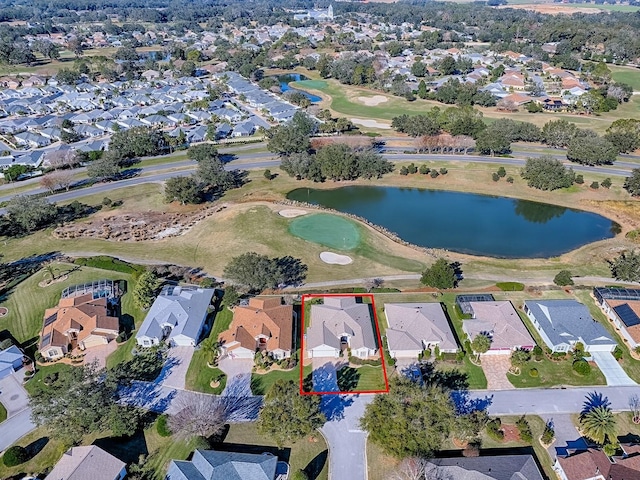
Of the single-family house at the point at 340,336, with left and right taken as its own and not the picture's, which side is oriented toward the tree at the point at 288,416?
front

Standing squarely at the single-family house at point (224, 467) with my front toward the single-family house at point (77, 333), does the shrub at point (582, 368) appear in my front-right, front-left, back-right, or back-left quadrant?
back-right

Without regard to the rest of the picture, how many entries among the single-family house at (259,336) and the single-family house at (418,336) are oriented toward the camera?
2

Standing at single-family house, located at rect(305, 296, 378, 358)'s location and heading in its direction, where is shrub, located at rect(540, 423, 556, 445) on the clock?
The shrub is roughly at 10 o'clock from the single-family house.

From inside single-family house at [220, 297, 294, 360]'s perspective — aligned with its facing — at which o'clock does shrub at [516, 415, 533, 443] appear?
The shrub is roughly at 10 o'clock from the single-family house.

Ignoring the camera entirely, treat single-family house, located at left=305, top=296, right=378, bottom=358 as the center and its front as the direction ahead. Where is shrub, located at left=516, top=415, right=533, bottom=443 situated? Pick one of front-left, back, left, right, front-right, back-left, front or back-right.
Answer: front-left

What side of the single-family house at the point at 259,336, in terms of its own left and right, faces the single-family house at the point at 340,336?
left

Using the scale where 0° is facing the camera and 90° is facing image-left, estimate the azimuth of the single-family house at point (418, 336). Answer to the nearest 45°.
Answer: approximately 0°

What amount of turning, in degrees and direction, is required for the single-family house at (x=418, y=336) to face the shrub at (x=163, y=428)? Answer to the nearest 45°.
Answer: approximately 45° to its right

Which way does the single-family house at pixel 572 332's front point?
toward the camera

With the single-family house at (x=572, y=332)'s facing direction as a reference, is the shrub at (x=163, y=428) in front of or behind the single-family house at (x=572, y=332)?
in front

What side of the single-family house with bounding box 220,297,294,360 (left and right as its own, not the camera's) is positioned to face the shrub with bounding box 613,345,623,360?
left

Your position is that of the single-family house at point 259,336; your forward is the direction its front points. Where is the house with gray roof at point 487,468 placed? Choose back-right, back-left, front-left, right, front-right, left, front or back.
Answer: front-left

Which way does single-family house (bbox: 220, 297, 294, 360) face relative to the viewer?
toward the camera

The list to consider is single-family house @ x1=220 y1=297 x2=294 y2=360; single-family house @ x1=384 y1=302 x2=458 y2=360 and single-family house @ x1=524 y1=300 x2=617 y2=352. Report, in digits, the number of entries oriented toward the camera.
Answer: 3

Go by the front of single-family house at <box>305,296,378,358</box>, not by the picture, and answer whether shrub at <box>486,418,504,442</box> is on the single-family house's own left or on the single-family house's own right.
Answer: on the single-family house's own left

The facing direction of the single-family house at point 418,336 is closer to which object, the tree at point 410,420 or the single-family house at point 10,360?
the tree
